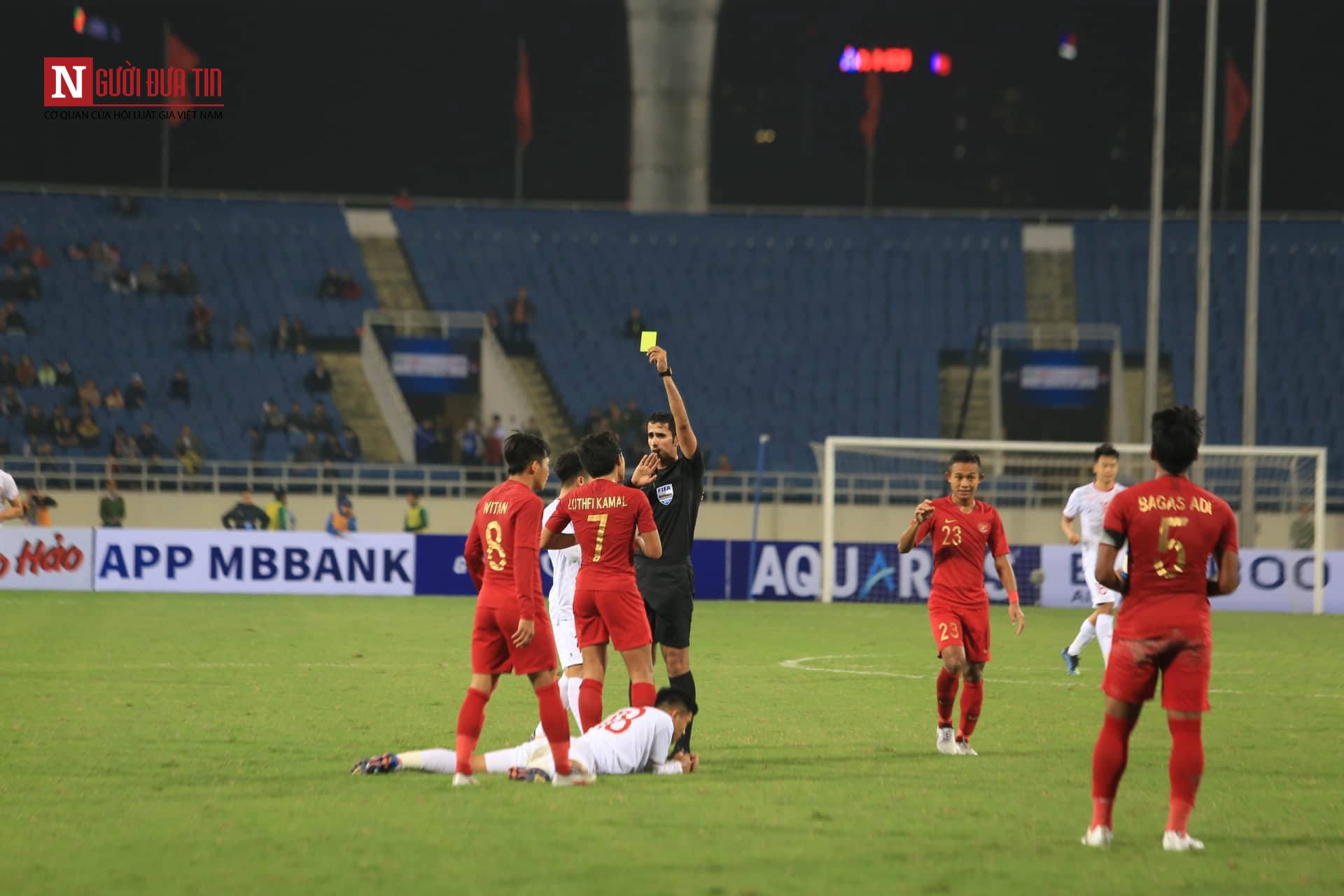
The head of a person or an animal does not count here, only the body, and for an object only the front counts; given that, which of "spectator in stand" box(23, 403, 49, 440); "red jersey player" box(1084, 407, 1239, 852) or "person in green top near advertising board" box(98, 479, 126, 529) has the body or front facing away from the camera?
the red jersey player

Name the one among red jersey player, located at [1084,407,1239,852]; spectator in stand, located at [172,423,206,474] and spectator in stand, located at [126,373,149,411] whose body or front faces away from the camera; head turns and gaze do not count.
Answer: the red jersey player

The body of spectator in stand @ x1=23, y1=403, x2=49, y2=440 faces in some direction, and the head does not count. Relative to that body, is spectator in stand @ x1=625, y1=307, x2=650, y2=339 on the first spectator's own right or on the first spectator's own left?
on the first spectator's own left

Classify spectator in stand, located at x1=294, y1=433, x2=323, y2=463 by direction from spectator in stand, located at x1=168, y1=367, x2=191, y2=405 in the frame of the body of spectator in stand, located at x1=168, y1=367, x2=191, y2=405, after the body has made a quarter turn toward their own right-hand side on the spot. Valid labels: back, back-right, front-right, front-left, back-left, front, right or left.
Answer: back-left

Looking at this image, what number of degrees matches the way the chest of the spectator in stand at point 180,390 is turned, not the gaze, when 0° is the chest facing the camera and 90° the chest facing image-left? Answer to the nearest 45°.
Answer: approximately 0°

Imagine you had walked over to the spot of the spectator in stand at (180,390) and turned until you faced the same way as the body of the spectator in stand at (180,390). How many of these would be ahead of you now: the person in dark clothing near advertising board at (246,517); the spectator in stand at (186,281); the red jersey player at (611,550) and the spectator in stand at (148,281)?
2

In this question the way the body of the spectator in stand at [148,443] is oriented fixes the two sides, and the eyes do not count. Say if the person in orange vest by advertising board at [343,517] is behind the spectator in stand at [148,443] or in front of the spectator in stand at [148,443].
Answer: in front

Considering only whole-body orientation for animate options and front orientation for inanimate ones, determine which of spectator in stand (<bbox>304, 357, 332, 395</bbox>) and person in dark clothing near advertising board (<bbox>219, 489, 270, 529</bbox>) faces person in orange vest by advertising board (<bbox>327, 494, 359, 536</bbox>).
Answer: spectator in stand (<bbox>304, 357, 332, 395</bbox>)

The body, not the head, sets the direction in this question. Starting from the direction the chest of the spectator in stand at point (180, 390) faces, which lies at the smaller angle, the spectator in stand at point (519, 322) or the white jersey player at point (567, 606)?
the white jersey player

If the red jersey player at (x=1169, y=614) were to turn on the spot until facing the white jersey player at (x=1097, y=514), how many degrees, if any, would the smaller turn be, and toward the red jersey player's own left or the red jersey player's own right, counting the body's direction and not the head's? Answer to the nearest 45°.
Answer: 0° — they already face them

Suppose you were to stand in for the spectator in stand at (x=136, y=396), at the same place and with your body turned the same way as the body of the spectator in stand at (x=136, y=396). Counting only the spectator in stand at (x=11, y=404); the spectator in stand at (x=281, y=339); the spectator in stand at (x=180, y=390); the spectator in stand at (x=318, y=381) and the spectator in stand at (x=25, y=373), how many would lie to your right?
2

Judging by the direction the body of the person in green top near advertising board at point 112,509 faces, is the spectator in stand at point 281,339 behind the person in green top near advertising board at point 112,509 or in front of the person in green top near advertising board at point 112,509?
behind

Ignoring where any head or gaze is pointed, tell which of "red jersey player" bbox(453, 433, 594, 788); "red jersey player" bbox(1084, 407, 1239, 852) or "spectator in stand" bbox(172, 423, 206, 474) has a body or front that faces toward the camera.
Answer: the spectator in stand

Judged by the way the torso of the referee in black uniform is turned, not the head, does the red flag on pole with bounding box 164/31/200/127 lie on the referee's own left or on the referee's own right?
on the referee's own right

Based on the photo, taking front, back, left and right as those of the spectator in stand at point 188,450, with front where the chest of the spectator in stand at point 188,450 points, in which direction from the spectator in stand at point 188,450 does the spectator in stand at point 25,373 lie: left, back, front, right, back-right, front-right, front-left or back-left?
back-right

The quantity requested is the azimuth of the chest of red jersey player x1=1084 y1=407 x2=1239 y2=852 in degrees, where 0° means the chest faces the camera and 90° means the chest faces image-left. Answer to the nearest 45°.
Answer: approximately 180°
